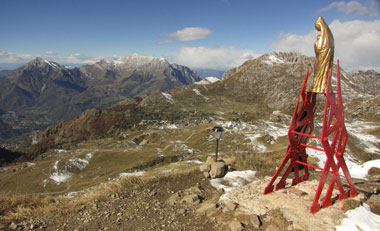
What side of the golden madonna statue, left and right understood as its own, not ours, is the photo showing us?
left
